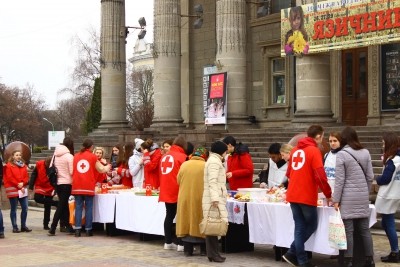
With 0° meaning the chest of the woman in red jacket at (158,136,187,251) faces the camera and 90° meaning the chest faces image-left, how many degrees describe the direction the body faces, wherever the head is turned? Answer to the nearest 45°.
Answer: approximately 225°

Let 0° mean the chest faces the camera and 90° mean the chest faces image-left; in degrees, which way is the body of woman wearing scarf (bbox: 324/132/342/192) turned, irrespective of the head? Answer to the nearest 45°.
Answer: approximately 45°

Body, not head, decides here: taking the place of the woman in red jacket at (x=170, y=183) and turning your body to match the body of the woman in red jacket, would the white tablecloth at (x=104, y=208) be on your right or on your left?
on your left

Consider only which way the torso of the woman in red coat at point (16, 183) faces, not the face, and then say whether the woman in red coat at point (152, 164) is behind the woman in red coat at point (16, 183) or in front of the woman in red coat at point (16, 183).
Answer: in front

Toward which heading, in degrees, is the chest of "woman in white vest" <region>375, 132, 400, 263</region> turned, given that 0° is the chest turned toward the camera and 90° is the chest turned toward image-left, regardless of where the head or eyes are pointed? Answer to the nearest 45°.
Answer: approximately 90°

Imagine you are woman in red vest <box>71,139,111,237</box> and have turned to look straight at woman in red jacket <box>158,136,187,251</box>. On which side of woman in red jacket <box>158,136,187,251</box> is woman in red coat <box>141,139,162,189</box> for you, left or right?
left
